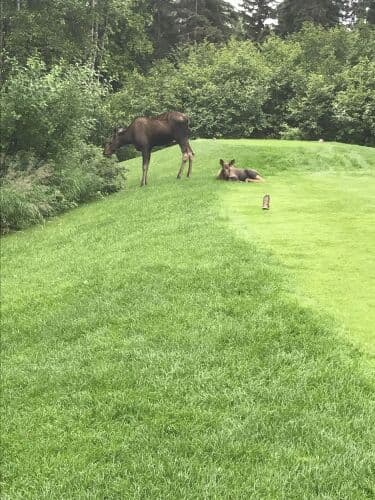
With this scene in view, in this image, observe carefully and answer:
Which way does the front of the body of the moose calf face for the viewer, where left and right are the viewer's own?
facing to the left of the viewer

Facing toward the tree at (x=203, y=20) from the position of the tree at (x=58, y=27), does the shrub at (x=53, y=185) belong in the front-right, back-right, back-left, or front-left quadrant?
back-right

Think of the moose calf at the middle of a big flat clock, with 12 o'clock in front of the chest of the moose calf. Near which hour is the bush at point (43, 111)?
The bush is roughly at 12 o'clock from the moose calf.

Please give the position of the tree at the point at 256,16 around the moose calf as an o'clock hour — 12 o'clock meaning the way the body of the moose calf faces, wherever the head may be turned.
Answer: The tree is roughly at 3 o'clock from the moose calf.

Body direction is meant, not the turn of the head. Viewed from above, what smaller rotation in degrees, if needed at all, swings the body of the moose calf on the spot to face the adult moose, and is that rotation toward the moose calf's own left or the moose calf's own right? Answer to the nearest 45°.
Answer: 0° — it already faces it

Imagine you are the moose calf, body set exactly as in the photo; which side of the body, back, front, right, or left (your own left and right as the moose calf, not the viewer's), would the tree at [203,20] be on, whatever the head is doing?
right

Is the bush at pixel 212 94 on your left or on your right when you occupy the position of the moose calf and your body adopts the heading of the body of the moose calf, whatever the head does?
on your right

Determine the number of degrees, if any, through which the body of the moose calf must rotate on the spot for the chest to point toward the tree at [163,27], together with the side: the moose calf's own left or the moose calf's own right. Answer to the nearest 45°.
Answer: approximately 90° to the moose calf's own right

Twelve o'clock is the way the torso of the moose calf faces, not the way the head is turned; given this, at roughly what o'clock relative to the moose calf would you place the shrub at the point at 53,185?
The shrub is roughly at 12 o'clock from the moose calf.
